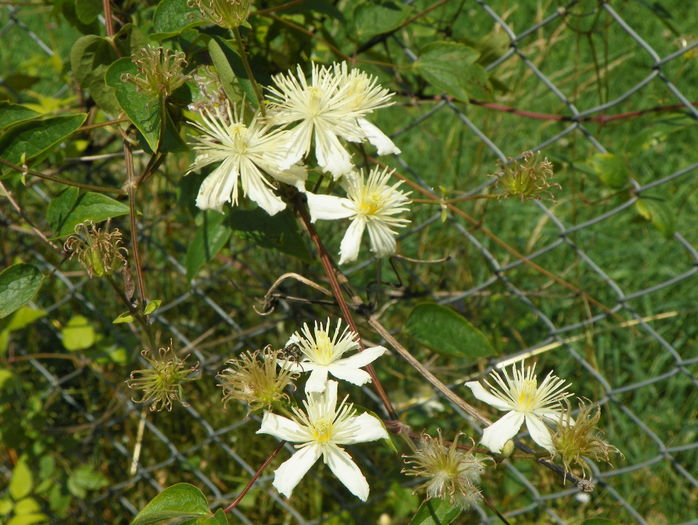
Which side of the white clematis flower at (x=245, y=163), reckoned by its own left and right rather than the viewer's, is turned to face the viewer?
front

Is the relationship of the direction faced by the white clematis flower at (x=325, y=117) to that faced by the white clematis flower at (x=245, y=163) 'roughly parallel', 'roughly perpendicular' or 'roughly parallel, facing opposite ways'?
roughly parallel

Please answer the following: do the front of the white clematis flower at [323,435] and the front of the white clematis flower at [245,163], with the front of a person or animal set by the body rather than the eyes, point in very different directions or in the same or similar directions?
same or similar directions

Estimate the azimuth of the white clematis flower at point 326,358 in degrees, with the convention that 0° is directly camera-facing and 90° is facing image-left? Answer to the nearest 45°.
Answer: approximately 0°

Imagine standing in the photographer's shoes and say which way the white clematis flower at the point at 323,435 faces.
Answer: facing the viewer
